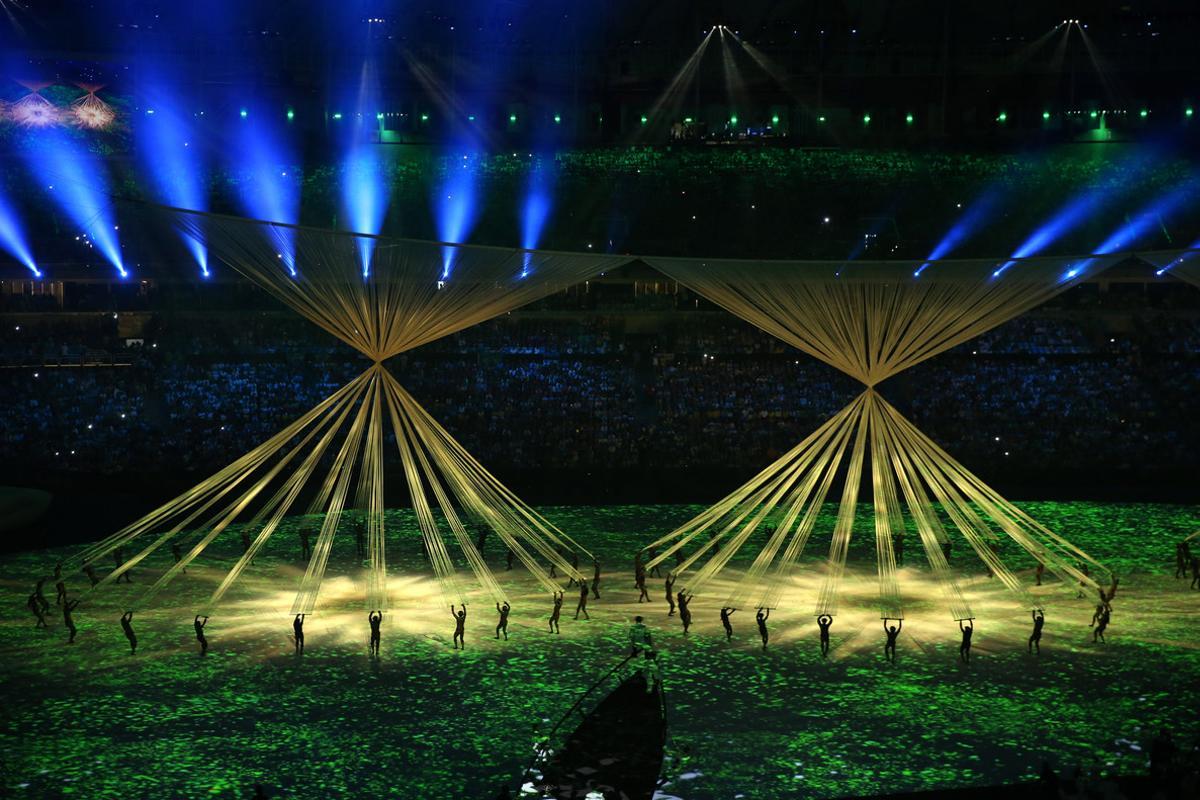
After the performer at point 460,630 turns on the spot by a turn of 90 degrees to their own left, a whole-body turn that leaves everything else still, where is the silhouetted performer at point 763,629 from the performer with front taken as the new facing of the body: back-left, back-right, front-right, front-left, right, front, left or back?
back

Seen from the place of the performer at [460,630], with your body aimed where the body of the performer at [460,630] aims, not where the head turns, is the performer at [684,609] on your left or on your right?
on your right

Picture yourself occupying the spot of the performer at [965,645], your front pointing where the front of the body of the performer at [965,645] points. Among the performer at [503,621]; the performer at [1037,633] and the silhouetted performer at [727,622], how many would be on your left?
2

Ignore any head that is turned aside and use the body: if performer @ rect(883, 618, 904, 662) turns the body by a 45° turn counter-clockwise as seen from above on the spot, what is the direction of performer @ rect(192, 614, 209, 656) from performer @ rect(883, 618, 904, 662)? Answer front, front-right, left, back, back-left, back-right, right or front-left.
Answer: front-left

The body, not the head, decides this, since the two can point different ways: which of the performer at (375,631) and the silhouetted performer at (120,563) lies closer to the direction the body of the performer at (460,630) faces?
the silhouetted performer

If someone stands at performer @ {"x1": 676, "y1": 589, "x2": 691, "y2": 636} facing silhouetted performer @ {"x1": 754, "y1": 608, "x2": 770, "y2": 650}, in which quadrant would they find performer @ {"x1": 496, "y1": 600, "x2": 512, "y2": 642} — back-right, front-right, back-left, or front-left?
back-right

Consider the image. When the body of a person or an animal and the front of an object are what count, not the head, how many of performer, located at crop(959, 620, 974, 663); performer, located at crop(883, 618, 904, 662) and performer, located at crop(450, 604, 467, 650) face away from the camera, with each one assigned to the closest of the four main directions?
3

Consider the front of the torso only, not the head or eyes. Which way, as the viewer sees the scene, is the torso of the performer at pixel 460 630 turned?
away from the camera

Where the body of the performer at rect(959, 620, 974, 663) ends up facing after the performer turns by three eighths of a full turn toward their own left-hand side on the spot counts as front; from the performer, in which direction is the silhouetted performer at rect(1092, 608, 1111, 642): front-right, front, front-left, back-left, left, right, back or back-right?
back

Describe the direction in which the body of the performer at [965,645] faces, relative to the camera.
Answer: away from the camera

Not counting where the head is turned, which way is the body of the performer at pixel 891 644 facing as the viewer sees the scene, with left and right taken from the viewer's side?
facing away from the viewer

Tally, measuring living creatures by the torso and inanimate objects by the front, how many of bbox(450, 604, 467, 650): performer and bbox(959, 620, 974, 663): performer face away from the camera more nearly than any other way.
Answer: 2
